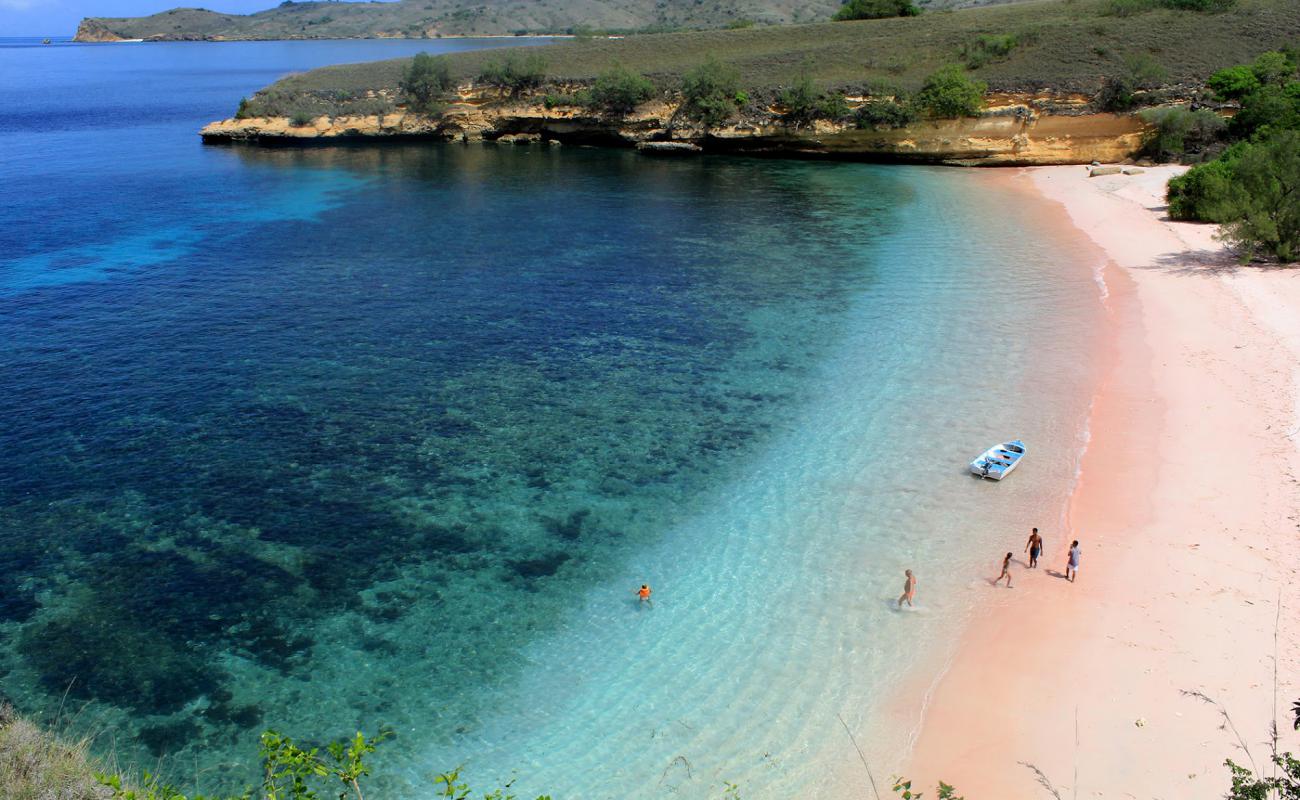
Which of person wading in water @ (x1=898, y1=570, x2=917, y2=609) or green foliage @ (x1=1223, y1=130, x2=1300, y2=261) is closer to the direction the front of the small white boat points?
the green foliage

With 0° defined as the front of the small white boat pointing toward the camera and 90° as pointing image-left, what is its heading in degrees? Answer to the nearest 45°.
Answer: approximately 225°

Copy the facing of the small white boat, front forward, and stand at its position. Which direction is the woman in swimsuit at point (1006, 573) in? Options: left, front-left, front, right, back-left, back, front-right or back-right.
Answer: back-right

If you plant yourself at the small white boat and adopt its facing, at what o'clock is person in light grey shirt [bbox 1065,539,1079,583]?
The person in light grey shirt is roughly at 4 o'clock from the small white boat.

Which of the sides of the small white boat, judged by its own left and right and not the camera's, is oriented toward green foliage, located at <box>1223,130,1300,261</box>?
front

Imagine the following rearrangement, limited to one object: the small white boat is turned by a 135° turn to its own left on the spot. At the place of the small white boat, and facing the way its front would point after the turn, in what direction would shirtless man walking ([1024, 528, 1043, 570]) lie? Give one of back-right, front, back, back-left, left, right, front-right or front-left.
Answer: left

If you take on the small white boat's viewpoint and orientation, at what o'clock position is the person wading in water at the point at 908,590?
The person wading in water is roughly at 5 o'clock from the small white boat.
